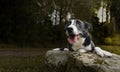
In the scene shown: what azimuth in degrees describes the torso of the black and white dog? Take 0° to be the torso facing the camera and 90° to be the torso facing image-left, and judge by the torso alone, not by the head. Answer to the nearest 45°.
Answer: approximately 45°
